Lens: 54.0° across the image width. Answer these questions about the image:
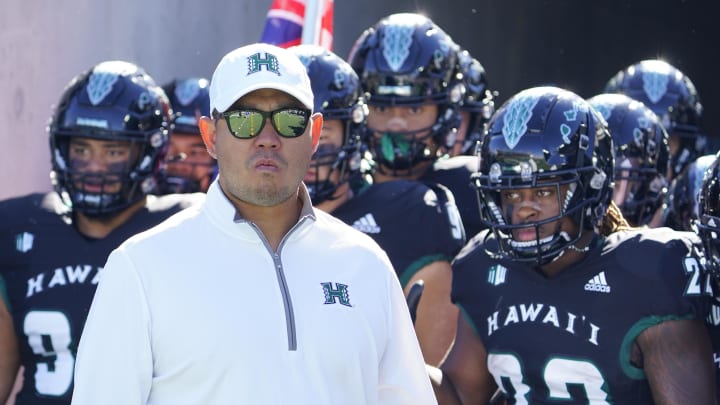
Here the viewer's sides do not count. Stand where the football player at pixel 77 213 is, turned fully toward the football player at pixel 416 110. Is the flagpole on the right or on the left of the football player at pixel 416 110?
left

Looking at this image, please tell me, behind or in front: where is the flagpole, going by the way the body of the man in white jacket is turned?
behind

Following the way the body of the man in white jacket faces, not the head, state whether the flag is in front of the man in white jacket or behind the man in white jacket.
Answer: behind

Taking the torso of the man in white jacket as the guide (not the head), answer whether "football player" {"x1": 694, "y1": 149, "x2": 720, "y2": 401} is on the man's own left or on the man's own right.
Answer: on the man's own left

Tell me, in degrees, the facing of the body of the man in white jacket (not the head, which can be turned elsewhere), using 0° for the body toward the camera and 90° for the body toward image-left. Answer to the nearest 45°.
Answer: approximately 0°

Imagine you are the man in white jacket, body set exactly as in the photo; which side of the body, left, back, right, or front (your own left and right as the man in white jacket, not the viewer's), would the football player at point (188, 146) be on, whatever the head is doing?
back

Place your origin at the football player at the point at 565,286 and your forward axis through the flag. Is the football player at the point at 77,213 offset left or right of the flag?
left
